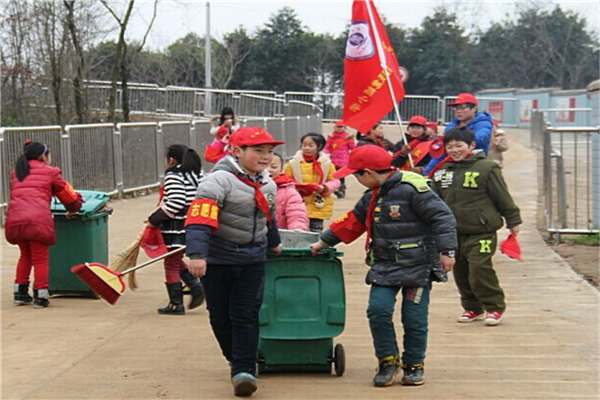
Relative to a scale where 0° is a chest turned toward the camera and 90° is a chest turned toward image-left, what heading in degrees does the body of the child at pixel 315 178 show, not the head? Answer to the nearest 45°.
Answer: approximately 0°

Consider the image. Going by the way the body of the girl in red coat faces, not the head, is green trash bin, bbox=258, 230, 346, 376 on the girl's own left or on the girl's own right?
on the girl's own right

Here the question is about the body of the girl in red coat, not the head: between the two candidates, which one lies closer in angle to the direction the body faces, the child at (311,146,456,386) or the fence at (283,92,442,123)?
the fence

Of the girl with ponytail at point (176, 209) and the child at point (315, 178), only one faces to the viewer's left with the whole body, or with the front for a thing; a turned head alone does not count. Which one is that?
the girl with ponytail

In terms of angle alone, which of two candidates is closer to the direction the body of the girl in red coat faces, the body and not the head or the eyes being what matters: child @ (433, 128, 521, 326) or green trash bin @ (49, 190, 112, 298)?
the green trash bin

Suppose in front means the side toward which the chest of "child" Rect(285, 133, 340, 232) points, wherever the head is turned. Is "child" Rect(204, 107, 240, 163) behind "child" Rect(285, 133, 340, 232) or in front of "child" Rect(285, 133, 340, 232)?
behind

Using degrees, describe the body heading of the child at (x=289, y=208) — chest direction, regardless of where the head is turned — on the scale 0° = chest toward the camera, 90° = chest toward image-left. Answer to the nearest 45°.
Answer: approximately 45°

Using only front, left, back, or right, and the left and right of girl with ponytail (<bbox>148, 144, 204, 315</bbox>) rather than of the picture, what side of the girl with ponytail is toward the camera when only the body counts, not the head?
left

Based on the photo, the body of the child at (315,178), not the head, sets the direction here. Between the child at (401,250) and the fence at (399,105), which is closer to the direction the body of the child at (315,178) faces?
the child

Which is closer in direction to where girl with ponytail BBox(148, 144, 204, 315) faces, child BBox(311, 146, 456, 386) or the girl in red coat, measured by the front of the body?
the girl in red coat

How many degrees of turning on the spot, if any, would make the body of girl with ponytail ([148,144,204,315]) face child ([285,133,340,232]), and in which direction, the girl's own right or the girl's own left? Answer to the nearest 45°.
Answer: approximately 135° to the girl's own right

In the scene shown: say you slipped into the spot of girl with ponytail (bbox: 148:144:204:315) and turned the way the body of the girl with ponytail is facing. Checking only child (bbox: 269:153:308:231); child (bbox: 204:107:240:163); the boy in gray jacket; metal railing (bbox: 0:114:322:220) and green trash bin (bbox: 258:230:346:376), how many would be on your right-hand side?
2
